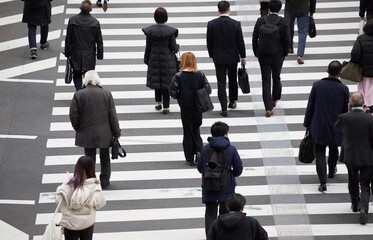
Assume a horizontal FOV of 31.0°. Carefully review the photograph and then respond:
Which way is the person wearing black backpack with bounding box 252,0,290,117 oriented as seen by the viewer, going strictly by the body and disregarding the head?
away from the camera

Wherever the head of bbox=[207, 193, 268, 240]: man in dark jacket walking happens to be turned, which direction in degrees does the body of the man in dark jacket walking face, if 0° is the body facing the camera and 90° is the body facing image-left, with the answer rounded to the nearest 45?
approximately 180°

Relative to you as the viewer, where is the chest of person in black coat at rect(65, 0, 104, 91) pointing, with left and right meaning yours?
facing away from the viewer

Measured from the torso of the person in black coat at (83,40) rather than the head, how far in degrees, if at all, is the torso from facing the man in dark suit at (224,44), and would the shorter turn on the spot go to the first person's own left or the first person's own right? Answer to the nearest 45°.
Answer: approximately 90° to the first person's own right

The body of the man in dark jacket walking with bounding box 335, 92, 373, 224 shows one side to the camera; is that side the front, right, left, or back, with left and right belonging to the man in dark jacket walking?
back

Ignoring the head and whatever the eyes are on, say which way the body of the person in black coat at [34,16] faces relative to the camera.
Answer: away from the camera

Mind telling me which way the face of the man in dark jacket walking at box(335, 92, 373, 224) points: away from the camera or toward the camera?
away from the camera

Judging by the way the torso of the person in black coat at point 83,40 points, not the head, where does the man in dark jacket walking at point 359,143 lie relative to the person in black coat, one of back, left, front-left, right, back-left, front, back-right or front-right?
back-right

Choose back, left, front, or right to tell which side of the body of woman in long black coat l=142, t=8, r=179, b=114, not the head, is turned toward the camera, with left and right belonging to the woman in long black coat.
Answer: back

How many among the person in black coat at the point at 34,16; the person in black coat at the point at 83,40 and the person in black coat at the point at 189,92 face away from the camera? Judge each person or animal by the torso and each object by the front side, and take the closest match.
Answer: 3

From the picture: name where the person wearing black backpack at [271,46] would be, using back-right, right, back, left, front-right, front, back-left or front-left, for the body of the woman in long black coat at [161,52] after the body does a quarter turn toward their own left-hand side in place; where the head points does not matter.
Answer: back

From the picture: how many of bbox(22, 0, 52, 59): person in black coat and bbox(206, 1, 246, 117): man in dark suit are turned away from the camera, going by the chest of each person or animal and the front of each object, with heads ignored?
2

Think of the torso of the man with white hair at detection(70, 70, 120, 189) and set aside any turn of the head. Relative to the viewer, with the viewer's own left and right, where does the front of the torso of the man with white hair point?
facing away from the viewer

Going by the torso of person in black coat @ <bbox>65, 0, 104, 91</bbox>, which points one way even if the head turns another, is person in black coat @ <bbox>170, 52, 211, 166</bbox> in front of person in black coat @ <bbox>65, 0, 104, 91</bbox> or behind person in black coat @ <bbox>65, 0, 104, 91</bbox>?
behind

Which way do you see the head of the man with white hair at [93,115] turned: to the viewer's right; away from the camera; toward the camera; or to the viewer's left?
away from the camera

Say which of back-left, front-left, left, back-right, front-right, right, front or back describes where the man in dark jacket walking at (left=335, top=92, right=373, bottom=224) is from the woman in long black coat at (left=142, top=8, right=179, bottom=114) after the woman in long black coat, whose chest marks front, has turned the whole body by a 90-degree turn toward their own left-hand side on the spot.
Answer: back-left

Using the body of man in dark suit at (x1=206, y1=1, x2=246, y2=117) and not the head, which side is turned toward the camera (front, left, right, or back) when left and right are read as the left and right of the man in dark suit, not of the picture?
back

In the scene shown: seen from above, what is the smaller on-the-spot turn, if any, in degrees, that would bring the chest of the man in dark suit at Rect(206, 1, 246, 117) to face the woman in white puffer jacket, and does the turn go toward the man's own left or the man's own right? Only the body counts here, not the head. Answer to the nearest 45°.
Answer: approximately 180°

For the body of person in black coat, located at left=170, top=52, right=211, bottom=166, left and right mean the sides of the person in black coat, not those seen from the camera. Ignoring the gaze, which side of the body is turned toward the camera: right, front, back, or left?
back
